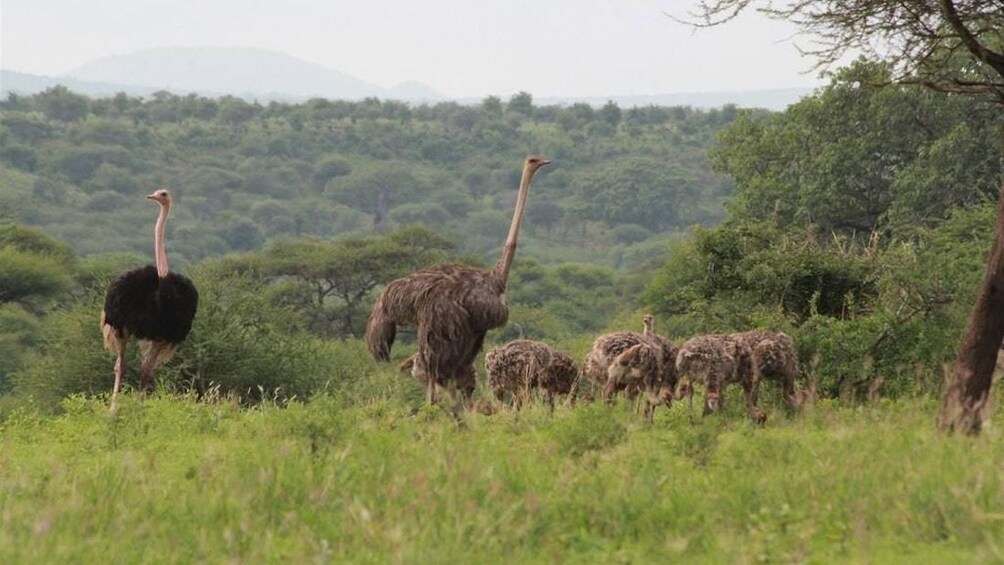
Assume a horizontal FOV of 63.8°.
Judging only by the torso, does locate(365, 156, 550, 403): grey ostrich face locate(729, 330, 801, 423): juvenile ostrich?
yes

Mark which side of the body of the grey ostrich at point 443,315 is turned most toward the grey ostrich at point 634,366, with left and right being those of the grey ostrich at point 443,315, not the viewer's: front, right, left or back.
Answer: front

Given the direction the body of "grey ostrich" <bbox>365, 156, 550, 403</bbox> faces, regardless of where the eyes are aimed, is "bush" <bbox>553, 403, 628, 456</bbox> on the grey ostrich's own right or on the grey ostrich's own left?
on the grey ostrich's own right

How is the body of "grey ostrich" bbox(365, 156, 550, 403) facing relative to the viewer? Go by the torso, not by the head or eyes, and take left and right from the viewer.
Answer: facing to the right of the viewer

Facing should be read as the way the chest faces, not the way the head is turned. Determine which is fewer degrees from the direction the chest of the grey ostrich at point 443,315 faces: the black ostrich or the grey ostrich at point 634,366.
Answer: the grey ostrich

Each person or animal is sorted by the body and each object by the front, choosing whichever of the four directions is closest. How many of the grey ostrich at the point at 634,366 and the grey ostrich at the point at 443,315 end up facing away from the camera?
0
